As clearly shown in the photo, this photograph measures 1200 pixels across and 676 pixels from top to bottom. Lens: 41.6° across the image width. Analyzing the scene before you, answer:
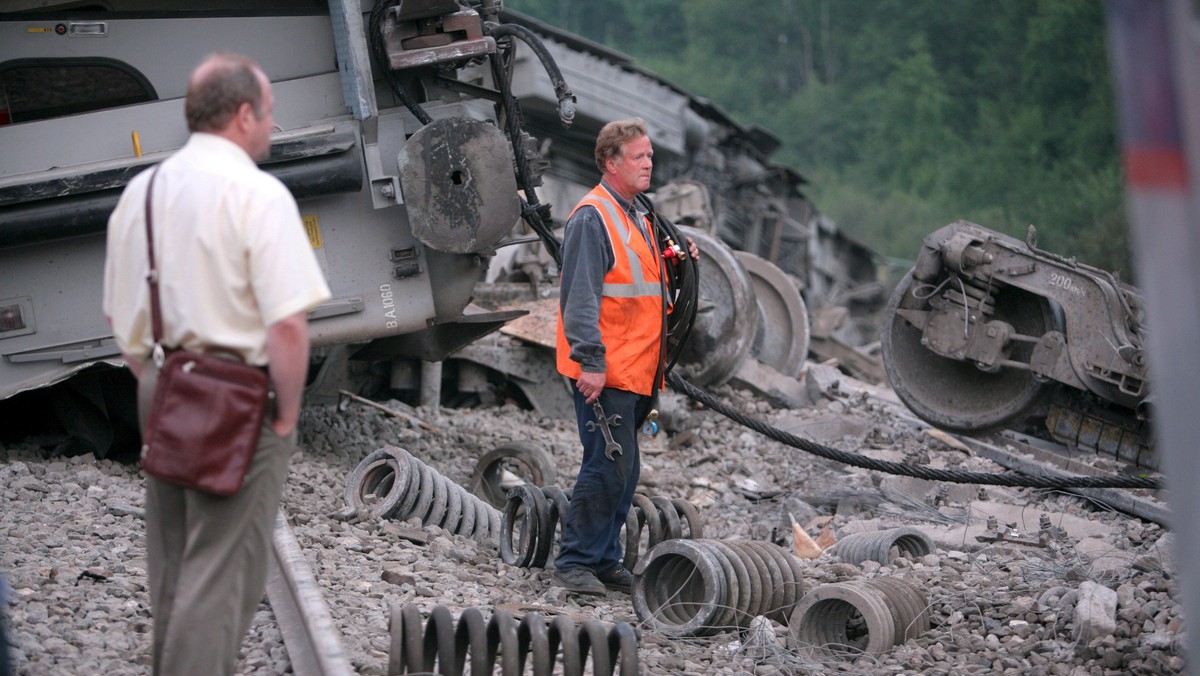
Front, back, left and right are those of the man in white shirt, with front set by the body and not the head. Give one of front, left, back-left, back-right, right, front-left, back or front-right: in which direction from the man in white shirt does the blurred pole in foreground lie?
right

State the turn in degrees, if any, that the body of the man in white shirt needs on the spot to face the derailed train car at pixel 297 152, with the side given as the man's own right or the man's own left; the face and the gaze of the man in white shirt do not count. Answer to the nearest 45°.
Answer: approximately 45° to the man's own left

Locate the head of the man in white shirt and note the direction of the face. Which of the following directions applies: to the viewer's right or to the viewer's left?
to the viewer's right

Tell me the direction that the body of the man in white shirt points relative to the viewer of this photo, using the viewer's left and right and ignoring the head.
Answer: facing away from the viewer and to the right of the viewer

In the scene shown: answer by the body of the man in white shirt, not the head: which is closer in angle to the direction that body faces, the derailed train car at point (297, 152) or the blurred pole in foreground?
the derailed train car

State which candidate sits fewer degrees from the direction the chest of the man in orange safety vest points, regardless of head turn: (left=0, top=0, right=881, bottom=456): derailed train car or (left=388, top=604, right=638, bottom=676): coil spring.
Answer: the coil spring

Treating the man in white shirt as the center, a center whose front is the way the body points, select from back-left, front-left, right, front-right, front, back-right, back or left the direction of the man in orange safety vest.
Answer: front

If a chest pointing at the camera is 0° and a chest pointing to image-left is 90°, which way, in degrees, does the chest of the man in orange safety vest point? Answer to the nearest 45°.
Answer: approximately 315°

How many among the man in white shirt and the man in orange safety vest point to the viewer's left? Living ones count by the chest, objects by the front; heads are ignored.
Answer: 0

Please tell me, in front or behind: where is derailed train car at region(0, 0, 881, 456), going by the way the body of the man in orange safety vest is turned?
behind

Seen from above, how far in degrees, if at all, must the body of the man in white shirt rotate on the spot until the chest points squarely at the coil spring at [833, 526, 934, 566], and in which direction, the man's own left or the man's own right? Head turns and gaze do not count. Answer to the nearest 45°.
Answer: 0° — they already face it

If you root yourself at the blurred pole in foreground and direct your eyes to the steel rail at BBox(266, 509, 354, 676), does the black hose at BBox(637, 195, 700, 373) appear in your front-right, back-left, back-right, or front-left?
front-right
